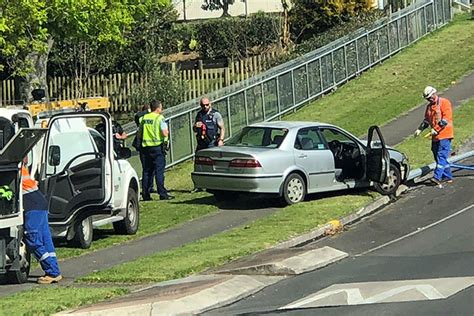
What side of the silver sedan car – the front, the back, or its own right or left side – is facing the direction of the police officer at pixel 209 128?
left

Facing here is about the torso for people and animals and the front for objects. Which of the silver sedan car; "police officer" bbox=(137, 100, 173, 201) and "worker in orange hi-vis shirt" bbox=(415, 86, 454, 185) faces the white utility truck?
the worker in orange hi-vis shirt

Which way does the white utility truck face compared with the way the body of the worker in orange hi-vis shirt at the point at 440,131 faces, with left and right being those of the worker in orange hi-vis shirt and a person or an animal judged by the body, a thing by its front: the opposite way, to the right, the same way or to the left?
the opposite way

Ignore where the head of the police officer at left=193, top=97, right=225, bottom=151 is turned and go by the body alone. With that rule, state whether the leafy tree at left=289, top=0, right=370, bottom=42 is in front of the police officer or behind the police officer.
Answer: behind

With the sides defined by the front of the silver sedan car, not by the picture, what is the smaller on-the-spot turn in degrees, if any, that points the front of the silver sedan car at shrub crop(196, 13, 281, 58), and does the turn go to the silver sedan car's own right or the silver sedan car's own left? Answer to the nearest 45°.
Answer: approximately 45° to the silver sedan car's own left

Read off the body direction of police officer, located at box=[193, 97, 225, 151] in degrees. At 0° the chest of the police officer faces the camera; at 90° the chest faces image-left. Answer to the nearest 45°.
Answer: approximately 45°

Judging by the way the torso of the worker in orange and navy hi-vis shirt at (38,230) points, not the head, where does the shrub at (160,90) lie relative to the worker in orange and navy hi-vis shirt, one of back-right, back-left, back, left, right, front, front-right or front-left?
right

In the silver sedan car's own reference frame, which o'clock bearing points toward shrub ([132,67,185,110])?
The shrub is roughly at 10 o'clock from the silver sedan car.

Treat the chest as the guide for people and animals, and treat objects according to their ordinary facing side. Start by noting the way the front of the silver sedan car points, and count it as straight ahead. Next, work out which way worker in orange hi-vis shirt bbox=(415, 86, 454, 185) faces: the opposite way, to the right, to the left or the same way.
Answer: the opposite way

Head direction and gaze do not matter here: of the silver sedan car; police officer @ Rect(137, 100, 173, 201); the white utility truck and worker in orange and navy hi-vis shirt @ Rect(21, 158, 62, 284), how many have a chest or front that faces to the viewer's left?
1

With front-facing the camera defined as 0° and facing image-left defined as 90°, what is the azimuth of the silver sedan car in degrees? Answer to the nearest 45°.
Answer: approximately 225°
